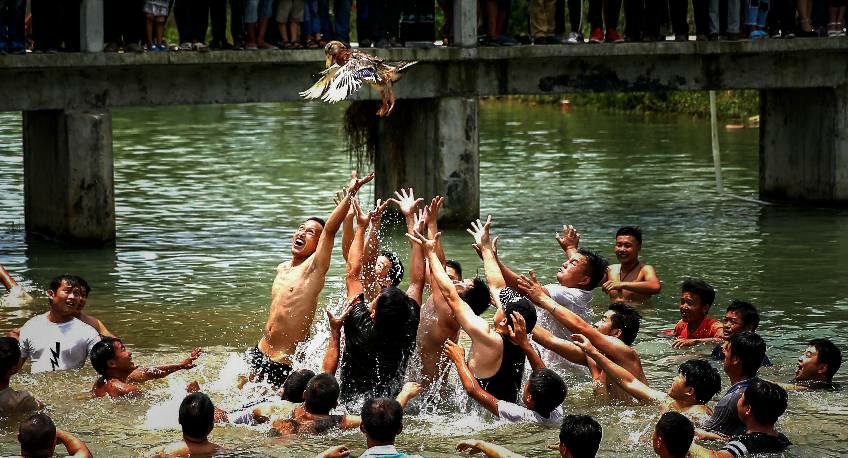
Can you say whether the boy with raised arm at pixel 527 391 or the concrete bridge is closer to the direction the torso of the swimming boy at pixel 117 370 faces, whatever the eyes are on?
the boy with raised arm

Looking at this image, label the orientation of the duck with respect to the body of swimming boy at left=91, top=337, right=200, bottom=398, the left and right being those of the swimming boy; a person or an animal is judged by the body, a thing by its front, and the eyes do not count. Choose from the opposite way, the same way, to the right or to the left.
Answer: the opposite way

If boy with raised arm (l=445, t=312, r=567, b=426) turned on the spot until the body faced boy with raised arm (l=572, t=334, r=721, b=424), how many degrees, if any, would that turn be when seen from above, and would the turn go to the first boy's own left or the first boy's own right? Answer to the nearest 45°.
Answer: approximately 135° to the first boy's own right

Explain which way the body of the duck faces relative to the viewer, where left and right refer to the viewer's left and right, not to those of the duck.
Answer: facing to the left of the viewer

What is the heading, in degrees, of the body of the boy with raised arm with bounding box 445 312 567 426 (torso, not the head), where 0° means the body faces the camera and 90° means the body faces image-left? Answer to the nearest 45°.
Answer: approximately 135°

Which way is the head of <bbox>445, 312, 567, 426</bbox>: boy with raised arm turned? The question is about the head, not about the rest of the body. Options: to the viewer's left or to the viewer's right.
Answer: to the viewer's left

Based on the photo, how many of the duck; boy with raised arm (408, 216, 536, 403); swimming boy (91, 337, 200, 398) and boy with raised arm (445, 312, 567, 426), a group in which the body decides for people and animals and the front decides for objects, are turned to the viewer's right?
1

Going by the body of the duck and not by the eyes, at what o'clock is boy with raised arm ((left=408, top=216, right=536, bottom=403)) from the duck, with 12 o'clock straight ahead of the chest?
The boy with raised arm is roughly at 8 o'clock from the duck.

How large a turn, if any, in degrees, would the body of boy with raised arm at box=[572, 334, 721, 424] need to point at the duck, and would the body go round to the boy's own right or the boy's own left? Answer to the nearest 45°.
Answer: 0° — they already face it

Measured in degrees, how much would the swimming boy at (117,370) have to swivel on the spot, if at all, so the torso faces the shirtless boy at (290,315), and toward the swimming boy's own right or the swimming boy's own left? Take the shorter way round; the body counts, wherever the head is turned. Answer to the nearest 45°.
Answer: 0° — they already face them

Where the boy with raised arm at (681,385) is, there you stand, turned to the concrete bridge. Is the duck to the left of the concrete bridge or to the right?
left

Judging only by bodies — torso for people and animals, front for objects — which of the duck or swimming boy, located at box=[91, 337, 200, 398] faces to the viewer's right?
the swimming boy

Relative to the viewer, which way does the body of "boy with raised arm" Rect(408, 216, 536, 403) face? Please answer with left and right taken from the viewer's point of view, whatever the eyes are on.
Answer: facing away from the viewer and to the left of the viewer

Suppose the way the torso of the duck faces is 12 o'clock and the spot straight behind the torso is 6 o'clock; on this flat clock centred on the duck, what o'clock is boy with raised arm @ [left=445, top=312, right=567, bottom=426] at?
The boy with raised arm is roughly at 8 o'clock from the duck.
